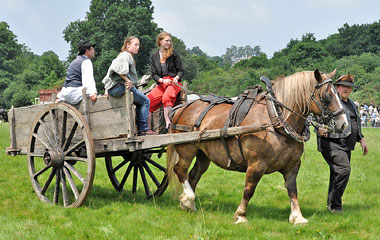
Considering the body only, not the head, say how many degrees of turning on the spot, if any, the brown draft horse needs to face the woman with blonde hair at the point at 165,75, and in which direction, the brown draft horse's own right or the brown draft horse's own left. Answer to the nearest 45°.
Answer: approximately 180°

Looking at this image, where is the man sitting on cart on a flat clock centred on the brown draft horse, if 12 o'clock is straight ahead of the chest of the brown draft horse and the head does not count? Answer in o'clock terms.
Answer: The man sitting on cart is roughly at 5 o'clock from the brown draft horse.

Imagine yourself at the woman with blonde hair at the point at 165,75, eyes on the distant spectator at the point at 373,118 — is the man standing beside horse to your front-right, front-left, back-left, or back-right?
front-right

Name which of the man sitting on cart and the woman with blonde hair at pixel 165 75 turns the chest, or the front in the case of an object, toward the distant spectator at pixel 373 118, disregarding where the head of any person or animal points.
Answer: the man sitting on cart

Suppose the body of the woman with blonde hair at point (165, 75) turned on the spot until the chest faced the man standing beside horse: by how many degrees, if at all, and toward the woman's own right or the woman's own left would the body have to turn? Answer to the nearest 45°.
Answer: approximately 90° to the woman's own left

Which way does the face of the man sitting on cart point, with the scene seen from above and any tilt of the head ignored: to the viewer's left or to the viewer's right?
to the viewer's right

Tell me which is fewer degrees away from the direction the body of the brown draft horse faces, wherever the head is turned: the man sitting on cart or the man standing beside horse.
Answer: the man standing beside horse

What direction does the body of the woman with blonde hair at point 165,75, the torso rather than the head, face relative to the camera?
toward the camera

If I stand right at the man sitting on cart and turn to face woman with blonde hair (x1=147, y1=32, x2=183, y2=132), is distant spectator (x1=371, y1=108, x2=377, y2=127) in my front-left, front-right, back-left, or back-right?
front-left

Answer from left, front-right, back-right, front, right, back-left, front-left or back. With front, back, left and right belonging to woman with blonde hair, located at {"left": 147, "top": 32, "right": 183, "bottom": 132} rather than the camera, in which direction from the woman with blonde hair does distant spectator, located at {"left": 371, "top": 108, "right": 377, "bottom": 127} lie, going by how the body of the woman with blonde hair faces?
back-left
